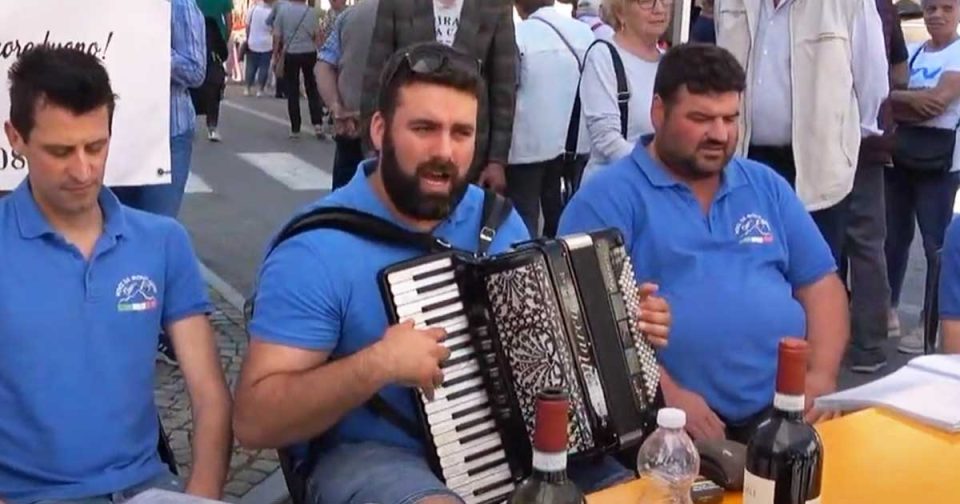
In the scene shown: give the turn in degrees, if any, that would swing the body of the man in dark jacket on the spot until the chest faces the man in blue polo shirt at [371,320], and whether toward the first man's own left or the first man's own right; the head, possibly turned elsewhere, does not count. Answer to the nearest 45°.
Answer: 0° — they already face them

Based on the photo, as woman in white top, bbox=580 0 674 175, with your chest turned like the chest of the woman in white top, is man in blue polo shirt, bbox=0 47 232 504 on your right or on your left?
on your right

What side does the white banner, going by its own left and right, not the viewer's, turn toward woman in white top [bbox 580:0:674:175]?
left

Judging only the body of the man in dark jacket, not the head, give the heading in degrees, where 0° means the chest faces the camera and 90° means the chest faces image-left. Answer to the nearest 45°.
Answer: approximately 0°

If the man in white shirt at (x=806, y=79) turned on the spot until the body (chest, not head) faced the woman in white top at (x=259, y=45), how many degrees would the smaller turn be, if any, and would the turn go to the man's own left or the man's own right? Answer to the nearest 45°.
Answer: approximately 90° to the man's own right

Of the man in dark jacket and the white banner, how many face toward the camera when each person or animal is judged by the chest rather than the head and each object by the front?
2
